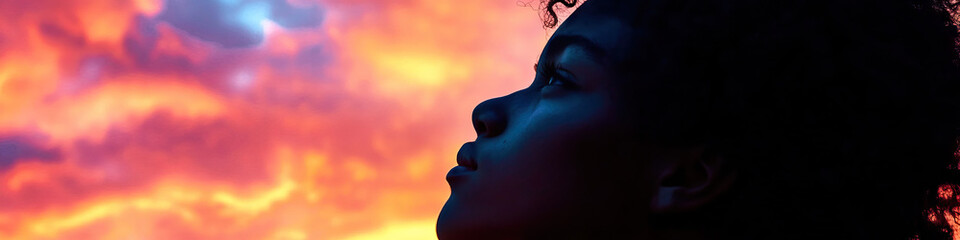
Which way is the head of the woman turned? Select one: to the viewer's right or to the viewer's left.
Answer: to the viewer's left
